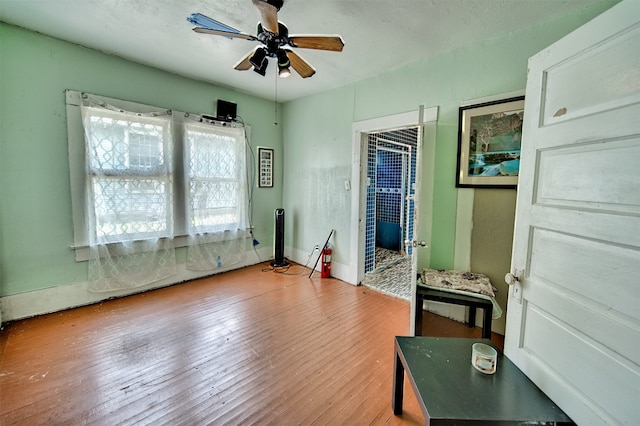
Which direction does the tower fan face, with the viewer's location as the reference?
facing the viewer

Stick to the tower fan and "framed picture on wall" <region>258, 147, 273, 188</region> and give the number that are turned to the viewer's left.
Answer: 0

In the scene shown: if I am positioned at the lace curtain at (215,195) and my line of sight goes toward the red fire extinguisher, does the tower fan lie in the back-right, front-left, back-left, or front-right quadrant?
front-left

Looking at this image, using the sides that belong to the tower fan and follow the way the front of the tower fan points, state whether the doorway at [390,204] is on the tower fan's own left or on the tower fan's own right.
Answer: on the tower fan's own left

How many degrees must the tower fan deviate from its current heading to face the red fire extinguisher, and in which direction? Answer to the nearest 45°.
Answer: approximately 45° to its left

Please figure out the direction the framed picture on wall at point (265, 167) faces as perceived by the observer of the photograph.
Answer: facing the viewer and to the right of the viewer

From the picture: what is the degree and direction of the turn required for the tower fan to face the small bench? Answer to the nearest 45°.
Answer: approximately 45° to its left

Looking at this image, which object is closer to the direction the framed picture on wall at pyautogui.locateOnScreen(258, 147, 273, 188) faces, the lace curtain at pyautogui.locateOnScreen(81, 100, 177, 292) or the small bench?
the small bench

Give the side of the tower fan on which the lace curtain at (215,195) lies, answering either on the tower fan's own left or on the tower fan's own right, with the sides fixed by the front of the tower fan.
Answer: on the tower fan's own right

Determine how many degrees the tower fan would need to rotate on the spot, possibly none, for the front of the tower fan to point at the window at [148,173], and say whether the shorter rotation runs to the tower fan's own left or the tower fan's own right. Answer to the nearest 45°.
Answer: approximately 45° to the tower fan's own right

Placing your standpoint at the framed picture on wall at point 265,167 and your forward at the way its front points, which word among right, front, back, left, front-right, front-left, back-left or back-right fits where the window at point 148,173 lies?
right

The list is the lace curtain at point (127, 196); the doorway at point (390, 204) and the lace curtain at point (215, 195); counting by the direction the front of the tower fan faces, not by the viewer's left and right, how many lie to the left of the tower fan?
1

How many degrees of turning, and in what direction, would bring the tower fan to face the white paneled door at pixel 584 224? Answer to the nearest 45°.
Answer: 0° — it already faces it

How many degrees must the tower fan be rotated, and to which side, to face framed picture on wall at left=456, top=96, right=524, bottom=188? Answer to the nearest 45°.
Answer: approximately 45° to its left

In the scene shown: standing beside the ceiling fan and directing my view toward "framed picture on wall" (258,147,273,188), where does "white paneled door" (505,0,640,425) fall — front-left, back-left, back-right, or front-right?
back-right
